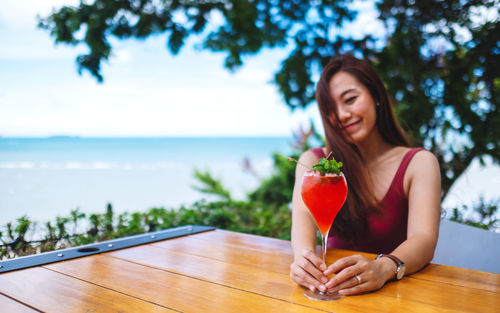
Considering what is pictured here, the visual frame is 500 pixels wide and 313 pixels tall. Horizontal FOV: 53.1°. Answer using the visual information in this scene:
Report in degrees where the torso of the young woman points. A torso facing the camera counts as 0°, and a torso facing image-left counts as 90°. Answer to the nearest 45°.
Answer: approximately 45°

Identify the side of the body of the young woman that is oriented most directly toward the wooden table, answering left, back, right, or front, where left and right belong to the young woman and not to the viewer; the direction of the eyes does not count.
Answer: front

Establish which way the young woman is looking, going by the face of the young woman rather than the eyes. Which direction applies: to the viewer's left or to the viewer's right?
to the viewer's left
